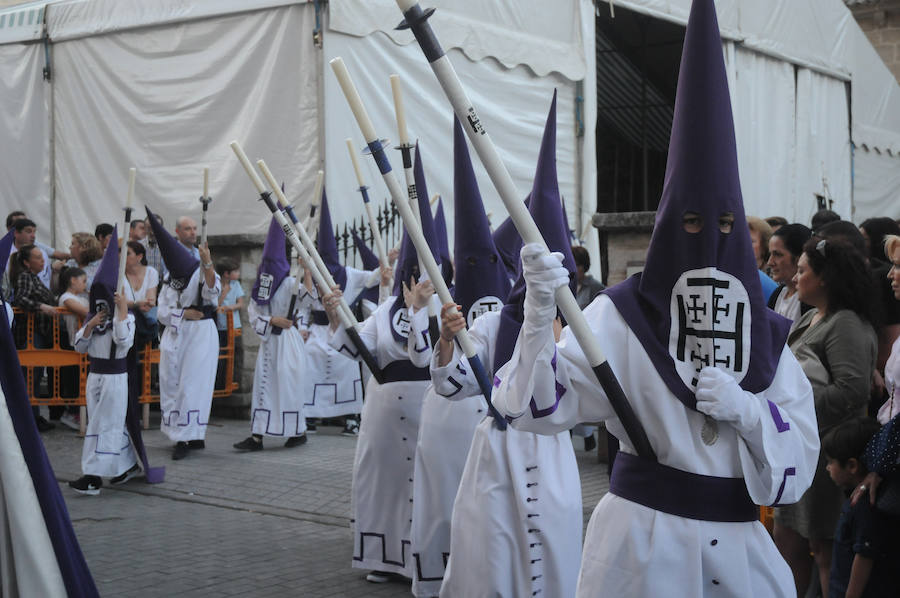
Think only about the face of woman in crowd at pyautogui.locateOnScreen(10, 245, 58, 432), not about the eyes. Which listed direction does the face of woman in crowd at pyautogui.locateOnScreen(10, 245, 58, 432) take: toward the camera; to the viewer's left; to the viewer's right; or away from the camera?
to the viewer's right

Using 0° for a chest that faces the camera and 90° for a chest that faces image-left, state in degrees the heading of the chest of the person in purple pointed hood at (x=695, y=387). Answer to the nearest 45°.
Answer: approximately 0°

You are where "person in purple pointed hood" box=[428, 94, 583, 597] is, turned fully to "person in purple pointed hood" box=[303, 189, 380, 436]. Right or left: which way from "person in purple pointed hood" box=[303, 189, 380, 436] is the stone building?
right

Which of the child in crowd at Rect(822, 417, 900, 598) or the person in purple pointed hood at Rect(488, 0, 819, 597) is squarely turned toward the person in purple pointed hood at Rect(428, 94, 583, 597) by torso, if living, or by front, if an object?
the child in crowd

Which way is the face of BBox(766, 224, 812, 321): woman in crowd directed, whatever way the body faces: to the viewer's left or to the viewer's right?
to the viewer's left

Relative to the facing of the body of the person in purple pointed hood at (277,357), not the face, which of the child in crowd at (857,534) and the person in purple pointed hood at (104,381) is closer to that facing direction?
the person in purple pointed hood

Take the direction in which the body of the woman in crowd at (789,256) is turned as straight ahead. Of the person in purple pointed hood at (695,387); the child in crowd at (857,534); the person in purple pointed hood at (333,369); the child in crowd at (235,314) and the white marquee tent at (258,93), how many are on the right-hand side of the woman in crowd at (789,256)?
3

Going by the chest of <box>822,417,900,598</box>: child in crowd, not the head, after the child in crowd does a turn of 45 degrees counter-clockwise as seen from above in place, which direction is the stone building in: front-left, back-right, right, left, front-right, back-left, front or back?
back-right

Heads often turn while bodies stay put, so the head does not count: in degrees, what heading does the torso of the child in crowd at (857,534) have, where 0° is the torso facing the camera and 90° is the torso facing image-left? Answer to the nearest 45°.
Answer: approximately 90°

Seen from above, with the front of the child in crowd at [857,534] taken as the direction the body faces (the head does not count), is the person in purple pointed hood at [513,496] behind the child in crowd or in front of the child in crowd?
in front

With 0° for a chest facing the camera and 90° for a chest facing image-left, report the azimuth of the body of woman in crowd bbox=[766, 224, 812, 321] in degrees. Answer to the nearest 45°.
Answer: approximately 45°
